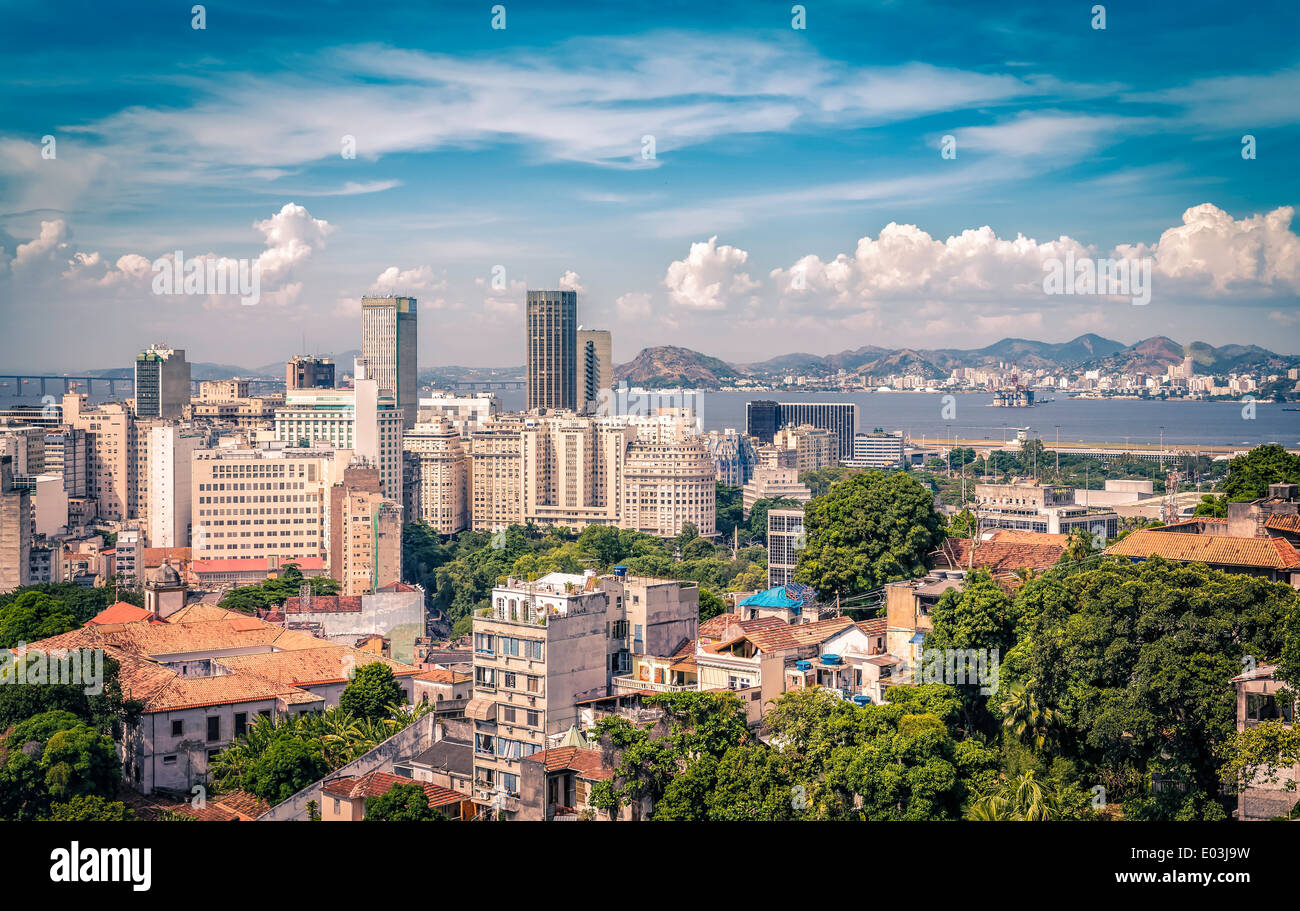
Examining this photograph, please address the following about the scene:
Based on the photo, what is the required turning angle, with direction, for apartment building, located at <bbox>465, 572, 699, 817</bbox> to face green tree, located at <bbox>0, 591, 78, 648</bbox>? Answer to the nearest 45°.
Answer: approximately 90° to its right

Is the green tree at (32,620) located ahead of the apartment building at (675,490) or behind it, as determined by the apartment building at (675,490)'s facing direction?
ahead

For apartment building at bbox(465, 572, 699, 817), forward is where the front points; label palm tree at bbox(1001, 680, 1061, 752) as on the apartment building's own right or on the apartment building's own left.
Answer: on the apartment building's own left

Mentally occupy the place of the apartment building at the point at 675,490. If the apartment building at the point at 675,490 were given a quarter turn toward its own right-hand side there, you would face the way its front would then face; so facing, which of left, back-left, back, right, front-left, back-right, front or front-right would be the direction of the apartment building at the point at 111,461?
front

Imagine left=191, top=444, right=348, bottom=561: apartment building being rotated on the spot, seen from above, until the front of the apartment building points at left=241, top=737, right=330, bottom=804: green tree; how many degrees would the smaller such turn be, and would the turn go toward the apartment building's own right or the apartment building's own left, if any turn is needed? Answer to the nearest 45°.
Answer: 0° — it already faces it

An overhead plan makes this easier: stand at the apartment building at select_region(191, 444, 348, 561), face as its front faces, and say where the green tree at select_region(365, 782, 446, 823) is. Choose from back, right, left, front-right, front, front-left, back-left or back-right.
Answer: front

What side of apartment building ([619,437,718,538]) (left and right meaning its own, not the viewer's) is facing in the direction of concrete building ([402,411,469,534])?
right

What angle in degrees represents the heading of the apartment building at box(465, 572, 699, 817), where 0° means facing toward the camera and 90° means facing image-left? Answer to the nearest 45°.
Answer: approximately 45°

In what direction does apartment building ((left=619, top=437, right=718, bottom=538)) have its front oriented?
toward the camera

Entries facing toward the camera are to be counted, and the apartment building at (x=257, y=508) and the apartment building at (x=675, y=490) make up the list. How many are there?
2

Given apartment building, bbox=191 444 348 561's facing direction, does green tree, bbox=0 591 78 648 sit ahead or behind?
ahead
